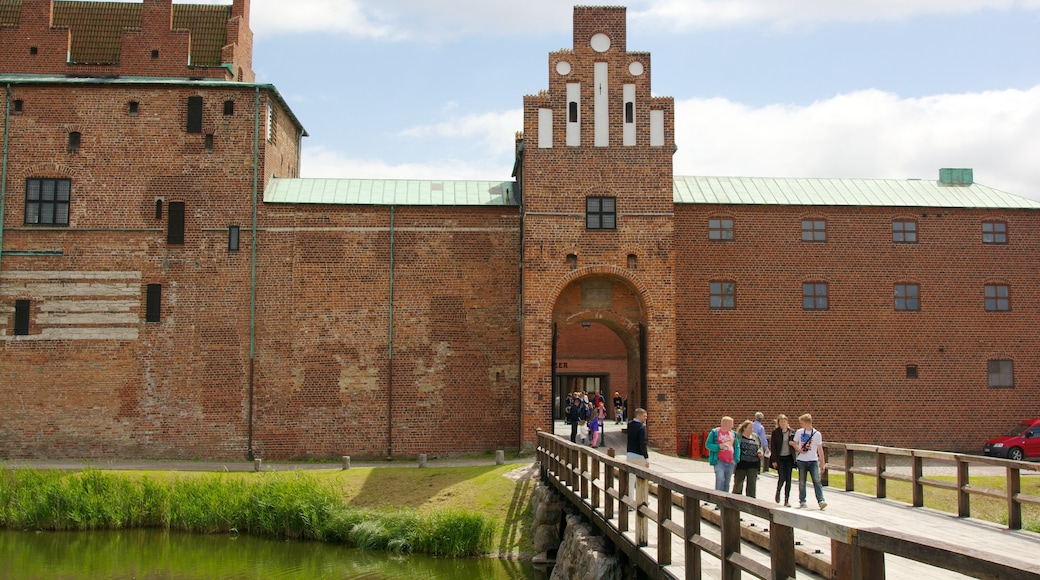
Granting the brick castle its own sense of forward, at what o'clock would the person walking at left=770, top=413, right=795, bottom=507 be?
The person walking is roughly at 11 o'clock from the brick castle.

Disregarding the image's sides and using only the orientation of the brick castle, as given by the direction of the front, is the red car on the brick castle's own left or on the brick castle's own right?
on the brick castle's own left

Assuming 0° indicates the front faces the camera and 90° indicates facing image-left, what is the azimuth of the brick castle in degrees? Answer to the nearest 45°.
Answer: approximately 0°

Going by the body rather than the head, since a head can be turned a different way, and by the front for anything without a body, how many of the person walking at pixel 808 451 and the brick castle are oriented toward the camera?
2

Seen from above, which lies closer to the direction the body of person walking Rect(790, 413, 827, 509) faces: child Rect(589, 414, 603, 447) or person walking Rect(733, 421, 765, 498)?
the person walking

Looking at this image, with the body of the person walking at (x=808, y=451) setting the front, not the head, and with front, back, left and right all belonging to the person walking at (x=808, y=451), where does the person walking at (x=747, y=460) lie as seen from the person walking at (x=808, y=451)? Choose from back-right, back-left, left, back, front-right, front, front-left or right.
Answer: right

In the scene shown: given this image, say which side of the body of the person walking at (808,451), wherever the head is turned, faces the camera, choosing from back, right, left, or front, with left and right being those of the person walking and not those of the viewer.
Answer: front

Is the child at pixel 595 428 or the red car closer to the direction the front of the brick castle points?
the child

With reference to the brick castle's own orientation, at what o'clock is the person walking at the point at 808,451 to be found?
The person walking is roughly at 11 o'clock from the brick castle.

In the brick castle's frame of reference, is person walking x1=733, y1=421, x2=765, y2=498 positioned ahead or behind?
ahead
